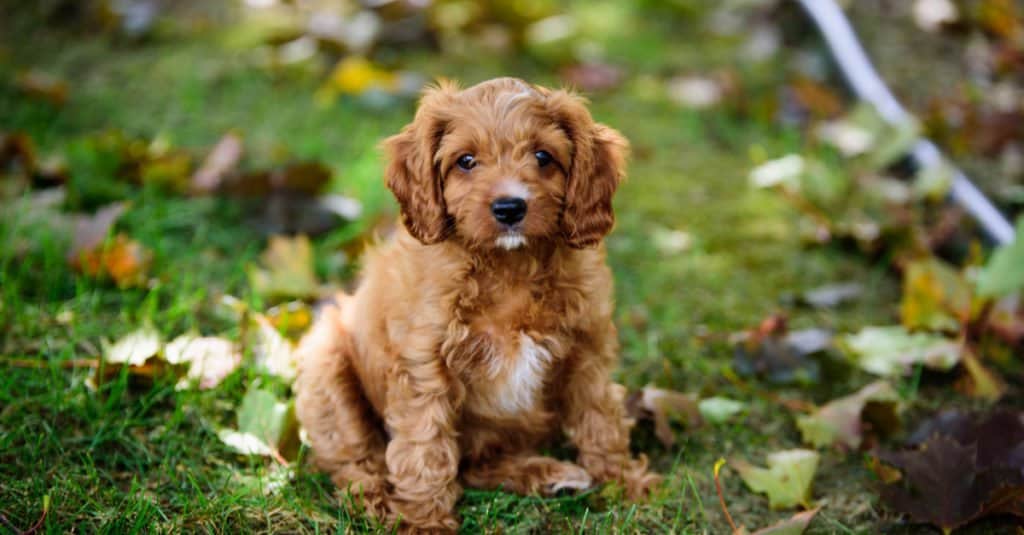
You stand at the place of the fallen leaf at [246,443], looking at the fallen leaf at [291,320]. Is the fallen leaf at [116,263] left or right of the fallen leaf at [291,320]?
left

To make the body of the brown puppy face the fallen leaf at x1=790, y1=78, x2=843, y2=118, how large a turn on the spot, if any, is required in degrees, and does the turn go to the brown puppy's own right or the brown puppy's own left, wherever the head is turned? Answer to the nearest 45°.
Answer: approximately 90° to the brown puppy's own left

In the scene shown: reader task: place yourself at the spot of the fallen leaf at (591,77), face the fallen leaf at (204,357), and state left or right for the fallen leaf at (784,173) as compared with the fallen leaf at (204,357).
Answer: left

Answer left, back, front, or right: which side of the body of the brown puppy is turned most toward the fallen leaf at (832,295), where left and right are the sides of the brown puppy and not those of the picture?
left

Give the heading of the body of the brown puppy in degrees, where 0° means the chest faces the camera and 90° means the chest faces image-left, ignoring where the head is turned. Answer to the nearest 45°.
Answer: approximately 315°

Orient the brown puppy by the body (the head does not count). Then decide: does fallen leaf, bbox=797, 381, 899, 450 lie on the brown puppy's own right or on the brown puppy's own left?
on the brown puppy's own left

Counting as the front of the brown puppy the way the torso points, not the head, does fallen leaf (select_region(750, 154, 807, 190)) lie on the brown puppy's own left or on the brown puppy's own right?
on the brown puppy's own left

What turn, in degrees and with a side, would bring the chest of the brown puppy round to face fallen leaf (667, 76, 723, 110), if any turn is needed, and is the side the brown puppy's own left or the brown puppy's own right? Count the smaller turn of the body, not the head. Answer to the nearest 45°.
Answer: approximately 135° to the brown puppy's own left

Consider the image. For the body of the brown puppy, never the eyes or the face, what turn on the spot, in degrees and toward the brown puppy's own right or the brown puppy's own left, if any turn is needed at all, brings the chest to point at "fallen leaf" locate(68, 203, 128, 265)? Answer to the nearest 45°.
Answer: approximately 180°

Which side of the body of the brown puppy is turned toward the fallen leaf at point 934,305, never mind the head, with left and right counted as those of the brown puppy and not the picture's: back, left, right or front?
left

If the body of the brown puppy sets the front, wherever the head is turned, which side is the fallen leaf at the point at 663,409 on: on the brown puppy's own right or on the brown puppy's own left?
on the brown puppy's own left
